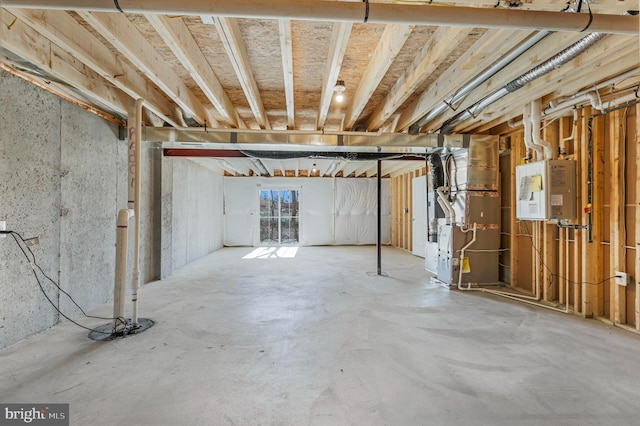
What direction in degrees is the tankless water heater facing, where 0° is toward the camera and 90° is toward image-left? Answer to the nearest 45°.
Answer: approximately 45°

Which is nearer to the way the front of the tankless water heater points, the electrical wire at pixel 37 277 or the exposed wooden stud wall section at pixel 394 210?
the electrical wire

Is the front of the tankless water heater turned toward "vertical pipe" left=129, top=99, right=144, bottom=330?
yes

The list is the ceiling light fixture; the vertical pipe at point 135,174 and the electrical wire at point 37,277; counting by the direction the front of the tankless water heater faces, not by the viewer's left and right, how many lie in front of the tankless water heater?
3

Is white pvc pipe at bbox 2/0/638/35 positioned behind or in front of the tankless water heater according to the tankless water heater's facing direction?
in front

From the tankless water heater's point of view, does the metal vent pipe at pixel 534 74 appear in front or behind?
in front

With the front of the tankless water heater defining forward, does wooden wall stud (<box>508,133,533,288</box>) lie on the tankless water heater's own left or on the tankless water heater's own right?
on the tankless water heater's own right

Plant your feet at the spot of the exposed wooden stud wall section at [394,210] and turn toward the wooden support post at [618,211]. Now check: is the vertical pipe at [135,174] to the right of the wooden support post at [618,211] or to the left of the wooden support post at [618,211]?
right

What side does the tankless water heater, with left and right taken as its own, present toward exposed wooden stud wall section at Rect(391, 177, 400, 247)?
right

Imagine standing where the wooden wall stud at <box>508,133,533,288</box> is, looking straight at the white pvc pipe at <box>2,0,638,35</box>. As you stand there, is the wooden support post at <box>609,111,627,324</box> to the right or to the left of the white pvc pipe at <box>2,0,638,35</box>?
left

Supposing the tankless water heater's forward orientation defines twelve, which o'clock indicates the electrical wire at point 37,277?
The electrical wire is roughly at 12 o'clock from the tankless water heater.
